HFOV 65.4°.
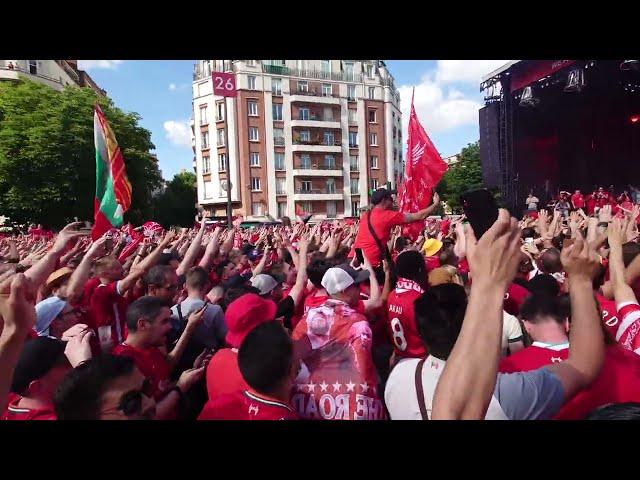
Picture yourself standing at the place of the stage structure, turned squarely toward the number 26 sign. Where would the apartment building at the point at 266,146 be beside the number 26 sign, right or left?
right

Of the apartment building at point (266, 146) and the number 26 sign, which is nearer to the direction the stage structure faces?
the number 26 sign

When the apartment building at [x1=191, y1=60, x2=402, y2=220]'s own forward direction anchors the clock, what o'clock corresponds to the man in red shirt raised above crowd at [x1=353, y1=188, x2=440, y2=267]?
The man in red shirt raised above crowd is roughly at 12 o'clock from the apartment building.

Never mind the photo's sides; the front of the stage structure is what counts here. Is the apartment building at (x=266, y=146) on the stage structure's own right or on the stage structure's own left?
on the stage structure's own right

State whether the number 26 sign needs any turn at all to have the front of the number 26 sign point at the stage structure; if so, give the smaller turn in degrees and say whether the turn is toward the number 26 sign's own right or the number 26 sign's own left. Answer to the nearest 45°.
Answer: approximately 90° to the number 26 sign's own left

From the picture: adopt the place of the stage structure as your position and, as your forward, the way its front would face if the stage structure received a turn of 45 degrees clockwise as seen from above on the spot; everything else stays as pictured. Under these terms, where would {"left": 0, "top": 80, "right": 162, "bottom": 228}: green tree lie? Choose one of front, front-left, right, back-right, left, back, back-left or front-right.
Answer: front

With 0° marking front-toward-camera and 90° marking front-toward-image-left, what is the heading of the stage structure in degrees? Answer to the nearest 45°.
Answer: approximately 45°

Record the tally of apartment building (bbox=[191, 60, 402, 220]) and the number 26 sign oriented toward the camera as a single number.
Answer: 2

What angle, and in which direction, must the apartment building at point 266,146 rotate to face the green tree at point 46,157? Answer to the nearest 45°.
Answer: approximately 45° to its right

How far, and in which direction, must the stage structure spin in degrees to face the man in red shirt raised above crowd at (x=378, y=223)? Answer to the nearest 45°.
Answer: approximately 45° to its left
